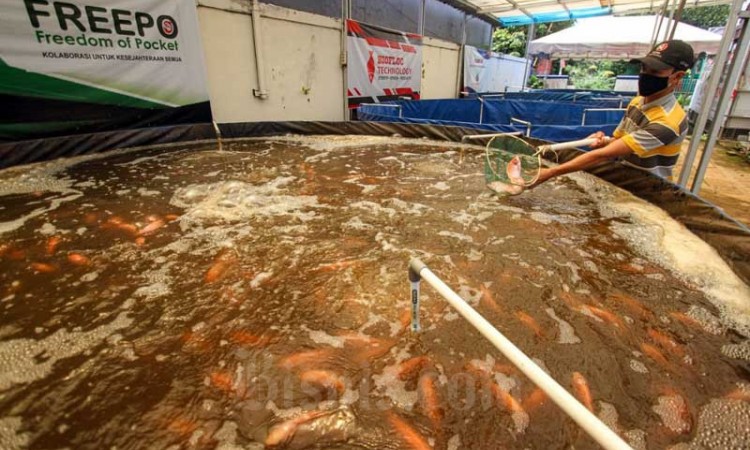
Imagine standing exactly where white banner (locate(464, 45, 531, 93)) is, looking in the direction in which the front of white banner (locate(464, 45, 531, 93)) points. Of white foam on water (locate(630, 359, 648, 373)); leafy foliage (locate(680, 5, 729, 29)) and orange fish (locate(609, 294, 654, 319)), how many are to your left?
1

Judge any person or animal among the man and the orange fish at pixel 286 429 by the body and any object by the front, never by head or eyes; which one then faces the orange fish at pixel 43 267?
the man

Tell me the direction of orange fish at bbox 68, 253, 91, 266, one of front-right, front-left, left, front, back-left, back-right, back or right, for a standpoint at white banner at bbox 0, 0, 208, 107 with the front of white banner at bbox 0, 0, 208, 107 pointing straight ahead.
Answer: front-right

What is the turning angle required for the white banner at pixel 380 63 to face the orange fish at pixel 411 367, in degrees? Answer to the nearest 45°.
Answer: approximately 45° to its right

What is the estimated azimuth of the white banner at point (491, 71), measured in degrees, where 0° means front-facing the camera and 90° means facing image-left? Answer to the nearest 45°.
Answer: approximately 315°

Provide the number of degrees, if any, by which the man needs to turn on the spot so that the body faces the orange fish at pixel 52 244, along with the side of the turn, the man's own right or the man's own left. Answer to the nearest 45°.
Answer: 0° — they already face it

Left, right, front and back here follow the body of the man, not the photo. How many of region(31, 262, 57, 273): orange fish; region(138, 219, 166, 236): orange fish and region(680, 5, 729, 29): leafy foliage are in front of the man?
2

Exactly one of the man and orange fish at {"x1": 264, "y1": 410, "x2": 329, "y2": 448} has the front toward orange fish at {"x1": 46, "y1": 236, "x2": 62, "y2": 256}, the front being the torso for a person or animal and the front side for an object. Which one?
the man

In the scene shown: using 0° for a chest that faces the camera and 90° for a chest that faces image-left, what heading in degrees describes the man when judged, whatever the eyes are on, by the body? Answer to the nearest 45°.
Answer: approximately 45°

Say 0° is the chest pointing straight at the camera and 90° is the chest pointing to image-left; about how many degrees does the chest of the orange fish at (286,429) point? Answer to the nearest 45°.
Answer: approximately 45°

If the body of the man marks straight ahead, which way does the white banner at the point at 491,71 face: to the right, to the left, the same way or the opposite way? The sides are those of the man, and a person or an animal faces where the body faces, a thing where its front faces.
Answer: to the left
